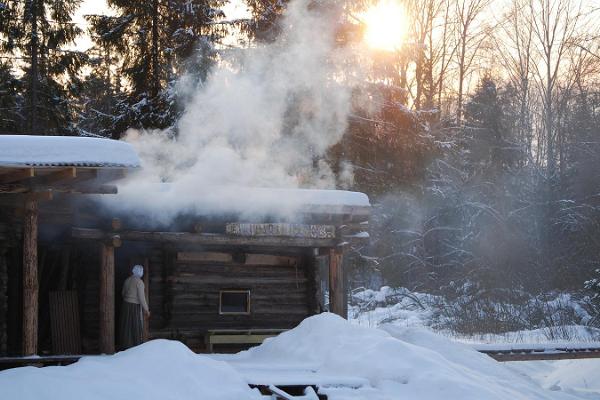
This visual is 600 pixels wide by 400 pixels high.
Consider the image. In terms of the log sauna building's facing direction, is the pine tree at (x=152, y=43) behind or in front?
behind

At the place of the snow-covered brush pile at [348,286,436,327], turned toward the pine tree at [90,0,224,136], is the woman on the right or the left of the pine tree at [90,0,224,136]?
left

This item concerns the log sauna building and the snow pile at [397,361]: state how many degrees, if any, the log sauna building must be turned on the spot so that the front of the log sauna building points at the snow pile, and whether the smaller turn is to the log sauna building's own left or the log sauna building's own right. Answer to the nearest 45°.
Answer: approximately 45° to the log sauna building's own left

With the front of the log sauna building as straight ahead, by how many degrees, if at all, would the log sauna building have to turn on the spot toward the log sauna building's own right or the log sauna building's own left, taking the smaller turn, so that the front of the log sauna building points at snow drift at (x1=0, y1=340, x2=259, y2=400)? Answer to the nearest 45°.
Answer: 0° — it already faces it

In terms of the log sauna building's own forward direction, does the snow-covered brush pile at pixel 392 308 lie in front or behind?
behind

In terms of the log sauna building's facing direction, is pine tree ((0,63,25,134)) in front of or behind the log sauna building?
behind

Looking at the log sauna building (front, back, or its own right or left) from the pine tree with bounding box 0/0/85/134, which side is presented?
back

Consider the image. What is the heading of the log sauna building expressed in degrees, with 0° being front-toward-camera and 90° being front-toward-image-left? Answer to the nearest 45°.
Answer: approximately 0°

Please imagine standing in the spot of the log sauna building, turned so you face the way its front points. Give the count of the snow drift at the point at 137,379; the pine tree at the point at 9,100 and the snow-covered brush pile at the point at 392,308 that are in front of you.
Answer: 1
